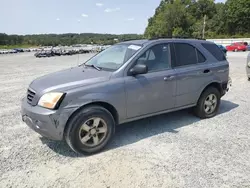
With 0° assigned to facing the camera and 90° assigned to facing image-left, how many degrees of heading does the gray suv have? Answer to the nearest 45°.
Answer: approximately 45°
